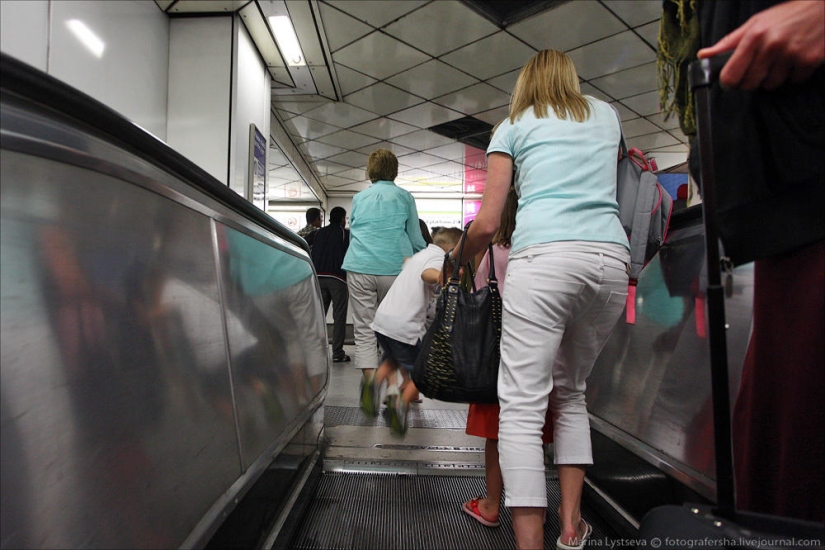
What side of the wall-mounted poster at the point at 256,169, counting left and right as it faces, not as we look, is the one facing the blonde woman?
right

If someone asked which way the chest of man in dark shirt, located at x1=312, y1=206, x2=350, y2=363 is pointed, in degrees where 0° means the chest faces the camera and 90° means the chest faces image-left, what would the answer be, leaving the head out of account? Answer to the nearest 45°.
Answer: approximately 225°

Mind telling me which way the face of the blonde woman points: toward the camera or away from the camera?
away from the camera

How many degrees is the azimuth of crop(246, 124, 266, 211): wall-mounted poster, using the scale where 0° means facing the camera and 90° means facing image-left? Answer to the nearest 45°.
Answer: approximately 270°

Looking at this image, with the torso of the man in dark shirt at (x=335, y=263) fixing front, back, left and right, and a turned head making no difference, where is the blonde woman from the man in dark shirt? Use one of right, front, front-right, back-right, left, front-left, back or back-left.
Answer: back-right
